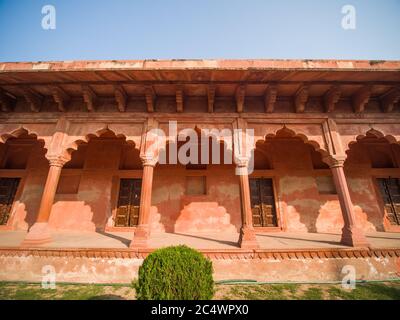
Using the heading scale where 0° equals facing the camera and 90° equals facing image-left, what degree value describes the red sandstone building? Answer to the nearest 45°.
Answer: approximately 0°

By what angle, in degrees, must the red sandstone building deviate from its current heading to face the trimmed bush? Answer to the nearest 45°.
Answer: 0° — it already faces it
